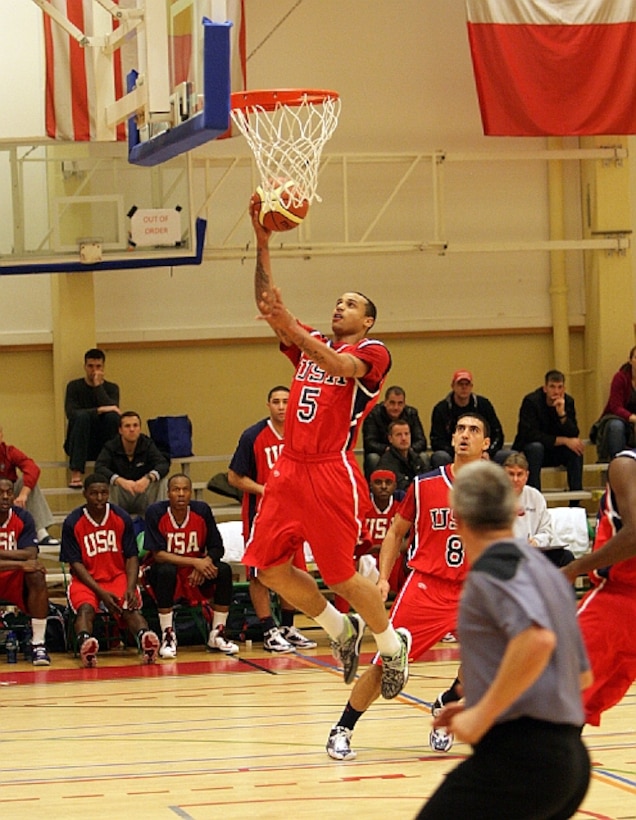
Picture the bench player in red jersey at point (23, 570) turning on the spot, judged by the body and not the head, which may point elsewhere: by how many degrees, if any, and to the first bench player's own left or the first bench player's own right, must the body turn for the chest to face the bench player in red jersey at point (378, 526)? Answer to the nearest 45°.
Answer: approximately 90° to the first bench player's own left

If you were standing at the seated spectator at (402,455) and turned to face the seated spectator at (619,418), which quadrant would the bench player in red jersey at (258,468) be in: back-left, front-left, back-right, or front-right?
back-right

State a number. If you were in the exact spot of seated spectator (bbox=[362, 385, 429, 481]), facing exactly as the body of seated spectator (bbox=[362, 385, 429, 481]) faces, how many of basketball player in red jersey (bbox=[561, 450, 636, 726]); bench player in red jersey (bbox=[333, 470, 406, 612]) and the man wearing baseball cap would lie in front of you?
2

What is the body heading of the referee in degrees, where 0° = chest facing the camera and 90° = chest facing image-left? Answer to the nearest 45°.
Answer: approximately 135°

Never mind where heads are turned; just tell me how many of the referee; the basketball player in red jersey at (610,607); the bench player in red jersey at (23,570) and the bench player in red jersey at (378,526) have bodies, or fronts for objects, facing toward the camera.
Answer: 2

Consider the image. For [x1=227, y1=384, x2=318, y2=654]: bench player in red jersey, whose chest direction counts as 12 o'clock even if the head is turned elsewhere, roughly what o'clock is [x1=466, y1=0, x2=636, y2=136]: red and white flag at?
The red and white flag is roughly at 9 o'clock from the bench player in red jersey.

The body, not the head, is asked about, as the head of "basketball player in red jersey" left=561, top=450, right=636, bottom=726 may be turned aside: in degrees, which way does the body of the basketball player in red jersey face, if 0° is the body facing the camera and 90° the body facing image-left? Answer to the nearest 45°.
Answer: approximately 90°
